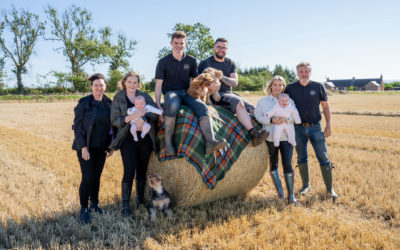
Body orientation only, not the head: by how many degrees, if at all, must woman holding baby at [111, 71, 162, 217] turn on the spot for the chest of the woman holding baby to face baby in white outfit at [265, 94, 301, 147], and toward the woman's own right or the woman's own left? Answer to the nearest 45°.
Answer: approximately 90° to the woman's own left

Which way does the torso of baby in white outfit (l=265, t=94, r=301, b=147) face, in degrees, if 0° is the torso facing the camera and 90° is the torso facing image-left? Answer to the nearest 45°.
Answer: approximately 0°

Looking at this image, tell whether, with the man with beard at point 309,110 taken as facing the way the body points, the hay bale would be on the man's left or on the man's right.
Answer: on the man's right

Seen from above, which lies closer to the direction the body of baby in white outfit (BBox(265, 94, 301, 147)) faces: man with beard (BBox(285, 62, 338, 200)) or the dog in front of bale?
the dog in front of bale

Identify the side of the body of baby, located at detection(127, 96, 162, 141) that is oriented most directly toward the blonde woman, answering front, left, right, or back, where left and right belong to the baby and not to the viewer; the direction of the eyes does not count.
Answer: left

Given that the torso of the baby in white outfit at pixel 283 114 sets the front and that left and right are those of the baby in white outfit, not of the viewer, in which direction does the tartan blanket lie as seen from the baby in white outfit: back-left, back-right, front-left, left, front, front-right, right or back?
front-right
